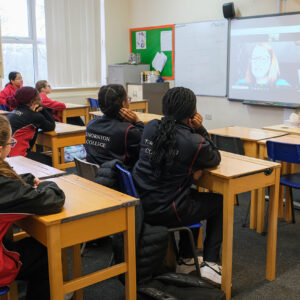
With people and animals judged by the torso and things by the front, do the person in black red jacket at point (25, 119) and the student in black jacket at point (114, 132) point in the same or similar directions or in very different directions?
same or similar directions

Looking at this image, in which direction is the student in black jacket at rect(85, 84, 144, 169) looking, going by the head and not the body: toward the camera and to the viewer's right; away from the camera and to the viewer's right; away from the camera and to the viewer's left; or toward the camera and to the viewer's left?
away from the camera and to the viewer's right

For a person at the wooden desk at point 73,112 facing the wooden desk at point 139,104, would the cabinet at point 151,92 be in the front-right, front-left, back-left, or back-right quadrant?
front-left

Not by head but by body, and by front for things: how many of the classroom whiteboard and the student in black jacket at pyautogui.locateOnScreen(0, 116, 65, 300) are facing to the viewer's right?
1

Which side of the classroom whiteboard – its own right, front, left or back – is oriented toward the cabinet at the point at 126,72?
right

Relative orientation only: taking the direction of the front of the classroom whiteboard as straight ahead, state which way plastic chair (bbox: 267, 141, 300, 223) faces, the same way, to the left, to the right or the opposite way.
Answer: the opposite way

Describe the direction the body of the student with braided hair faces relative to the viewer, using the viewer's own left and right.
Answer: facing away from the viewer and to the right of the viewer

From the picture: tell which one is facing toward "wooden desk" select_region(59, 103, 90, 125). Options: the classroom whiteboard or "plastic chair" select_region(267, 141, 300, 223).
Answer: the classroom whiteboard

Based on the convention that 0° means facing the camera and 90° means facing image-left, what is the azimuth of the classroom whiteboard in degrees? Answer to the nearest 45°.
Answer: approximately 45°

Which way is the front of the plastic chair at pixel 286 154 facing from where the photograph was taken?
facing away from the viewer and to the right of the viewer

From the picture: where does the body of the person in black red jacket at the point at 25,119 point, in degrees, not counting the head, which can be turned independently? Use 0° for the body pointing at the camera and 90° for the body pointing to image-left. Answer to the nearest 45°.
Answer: approximately 225°

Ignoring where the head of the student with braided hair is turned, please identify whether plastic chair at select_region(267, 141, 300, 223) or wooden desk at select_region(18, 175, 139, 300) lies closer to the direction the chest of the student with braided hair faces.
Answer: the plastic chair

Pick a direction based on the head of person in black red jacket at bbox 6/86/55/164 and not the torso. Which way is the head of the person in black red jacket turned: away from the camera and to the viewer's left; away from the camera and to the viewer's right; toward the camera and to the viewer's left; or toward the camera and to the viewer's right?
away from the camera and to the viewer's right

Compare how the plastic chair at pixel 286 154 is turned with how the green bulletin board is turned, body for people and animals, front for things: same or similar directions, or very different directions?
very different directions

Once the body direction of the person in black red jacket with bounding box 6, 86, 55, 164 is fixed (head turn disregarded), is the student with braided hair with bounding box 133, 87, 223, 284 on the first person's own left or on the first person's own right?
on the first person's own right

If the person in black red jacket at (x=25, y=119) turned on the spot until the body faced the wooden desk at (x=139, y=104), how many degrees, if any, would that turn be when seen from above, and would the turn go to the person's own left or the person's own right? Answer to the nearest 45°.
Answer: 0° — they already face it

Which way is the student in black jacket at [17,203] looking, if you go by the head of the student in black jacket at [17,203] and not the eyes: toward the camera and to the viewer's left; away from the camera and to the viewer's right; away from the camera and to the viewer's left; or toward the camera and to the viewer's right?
away from the camera and to the viewer's right

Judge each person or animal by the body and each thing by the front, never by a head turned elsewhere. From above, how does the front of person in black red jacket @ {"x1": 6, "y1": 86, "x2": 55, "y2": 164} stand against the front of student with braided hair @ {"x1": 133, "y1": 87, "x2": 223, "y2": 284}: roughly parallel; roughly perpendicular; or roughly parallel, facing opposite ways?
roughly parallel
